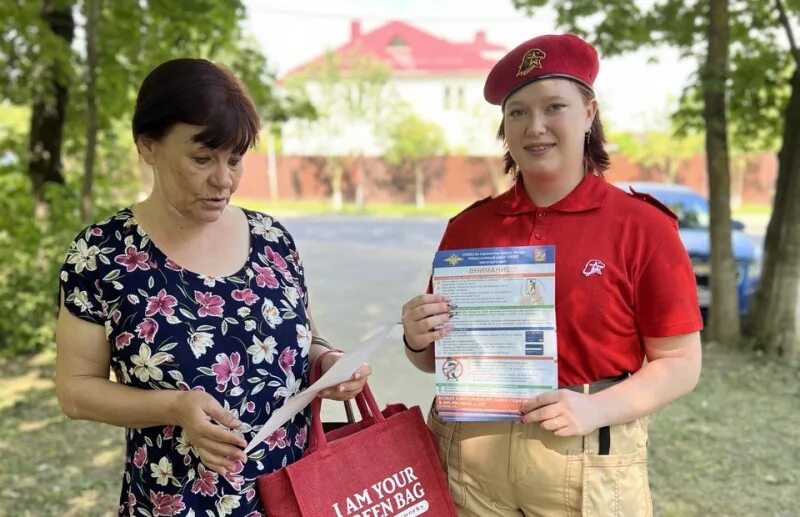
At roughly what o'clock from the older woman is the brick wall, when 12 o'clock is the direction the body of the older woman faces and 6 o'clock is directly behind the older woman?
The brick wall is roughly at 8 o'clock from the older woman.

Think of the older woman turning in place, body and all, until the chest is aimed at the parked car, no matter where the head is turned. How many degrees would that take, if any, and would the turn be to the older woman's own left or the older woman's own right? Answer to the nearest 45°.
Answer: approximately 90° to the older woman's own left

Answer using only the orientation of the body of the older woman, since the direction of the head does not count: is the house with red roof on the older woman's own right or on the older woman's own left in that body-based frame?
on the older woman's own left

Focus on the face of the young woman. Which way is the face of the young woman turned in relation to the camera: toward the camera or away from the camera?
toward the camera

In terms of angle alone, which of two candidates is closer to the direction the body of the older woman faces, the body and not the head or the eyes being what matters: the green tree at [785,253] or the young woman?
the young woman

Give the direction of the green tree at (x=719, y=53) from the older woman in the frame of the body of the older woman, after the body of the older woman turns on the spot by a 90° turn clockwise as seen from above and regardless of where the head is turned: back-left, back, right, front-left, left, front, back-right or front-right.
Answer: back

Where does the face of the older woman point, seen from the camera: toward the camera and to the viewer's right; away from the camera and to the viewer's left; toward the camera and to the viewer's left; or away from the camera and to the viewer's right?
toward the camera and to the viewer's right

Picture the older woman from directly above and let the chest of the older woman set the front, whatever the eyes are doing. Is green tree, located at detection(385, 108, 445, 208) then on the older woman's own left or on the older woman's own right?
on the older woman's own left

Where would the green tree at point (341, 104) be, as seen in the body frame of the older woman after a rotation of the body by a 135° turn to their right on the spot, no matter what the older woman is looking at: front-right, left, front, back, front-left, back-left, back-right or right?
right

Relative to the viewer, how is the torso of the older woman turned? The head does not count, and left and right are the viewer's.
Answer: facing the viewer and to the right of the viewer

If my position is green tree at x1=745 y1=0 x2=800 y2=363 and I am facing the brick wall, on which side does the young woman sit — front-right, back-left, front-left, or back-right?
back-left

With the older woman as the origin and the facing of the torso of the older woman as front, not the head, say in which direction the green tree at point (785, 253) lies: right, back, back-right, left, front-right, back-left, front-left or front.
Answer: left
